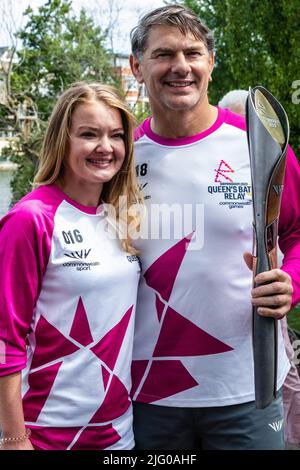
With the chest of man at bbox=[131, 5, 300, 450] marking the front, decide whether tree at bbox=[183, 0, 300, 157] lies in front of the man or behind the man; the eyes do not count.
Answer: behind

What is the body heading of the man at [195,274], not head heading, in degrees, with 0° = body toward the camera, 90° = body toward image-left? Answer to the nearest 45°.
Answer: approximately 0°

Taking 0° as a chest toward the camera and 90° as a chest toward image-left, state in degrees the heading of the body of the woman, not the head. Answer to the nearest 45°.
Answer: approximately 315°

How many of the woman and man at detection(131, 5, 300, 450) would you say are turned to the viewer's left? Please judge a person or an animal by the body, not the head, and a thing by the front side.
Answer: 0

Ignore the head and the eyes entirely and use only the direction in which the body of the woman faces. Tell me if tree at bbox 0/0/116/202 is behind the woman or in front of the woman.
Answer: behind

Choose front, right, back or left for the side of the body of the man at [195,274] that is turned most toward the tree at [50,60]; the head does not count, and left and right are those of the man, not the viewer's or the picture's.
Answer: back
